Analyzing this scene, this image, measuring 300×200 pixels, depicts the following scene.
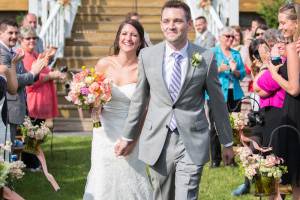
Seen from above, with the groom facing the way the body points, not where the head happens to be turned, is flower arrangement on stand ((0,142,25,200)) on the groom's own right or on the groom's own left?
on the groom's own right

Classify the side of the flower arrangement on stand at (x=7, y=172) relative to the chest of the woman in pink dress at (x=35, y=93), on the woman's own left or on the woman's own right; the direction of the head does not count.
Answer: on the woman's own right

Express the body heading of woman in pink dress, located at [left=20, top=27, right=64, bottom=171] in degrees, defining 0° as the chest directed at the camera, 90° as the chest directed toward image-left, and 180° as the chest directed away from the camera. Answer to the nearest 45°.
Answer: approximately 315°

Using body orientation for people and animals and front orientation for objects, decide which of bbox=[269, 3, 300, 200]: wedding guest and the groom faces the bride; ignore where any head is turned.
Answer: the wedding guest

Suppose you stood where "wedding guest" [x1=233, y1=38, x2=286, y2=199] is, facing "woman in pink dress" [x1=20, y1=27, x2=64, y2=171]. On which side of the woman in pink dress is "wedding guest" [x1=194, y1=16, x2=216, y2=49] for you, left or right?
right

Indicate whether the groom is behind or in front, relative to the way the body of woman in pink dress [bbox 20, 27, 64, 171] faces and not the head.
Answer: in front

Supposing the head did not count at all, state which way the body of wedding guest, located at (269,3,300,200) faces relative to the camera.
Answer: to the viewer's left

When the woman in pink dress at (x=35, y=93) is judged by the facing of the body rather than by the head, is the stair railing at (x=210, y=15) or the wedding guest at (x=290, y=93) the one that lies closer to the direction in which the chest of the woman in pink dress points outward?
the wedding guest

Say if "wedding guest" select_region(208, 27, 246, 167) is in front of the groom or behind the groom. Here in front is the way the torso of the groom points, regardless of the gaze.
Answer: behind

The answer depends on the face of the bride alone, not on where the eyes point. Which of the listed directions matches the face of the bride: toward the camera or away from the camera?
toward the camera

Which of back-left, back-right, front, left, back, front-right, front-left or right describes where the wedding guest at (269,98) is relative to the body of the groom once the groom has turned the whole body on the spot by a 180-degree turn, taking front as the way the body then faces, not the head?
front-right

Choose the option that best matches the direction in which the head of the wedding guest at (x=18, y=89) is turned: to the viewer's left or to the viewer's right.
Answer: to the viewer's right

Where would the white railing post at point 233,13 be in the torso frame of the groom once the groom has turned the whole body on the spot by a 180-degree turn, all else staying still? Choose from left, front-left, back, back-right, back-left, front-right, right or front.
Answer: front

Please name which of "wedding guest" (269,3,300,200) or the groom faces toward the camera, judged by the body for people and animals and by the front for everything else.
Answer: the groom

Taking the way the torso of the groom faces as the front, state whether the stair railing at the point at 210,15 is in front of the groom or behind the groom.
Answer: behind

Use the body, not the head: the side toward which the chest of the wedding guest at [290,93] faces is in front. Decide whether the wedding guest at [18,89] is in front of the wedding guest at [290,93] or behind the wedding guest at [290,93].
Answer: in front

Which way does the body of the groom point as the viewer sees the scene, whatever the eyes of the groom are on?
toward the camera
